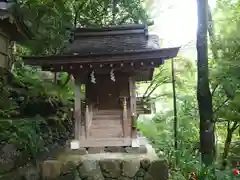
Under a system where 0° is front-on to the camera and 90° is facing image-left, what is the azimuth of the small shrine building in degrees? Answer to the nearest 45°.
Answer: approximately 0°

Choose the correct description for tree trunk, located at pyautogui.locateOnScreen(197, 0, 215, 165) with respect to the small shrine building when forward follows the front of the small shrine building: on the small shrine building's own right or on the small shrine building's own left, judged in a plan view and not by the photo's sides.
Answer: on the small shrine building's own left

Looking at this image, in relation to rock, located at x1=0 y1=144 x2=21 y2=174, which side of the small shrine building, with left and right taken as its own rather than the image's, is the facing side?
right

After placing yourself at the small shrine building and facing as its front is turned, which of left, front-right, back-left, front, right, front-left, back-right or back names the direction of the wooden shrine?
back-right
